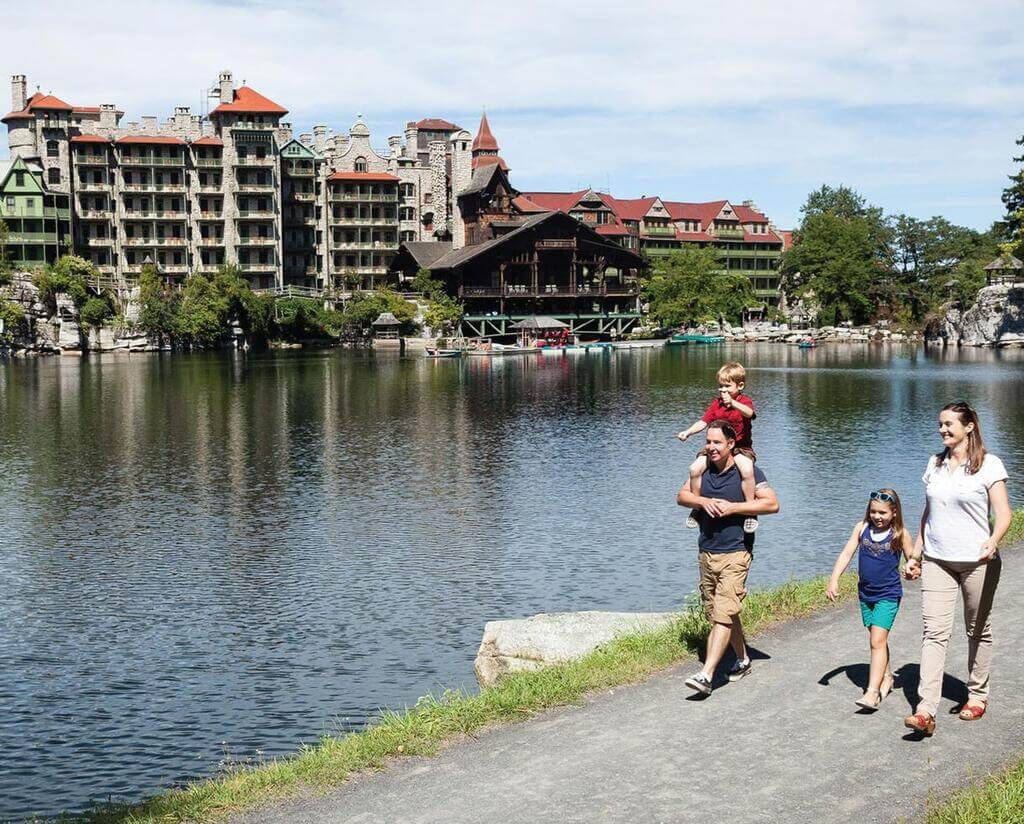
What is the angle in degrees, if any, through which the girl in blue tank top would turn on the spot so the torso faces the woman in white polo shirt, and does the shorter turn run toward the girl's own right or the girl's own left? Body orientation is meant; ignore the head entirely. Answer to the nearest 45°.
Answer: approximately 90° to the girl's own left

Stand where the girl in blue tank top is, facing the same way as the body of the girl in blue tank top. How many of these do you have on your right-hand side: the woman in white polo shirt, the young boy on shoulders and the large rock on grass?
2

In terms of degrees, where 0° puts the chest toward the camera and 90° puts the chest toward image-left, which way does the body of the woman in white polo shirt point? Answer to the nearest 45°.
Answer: approximately 45°

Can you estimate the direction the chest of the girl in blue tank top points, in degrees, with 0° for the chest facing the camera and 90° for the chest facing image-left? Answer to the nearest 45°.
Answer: approximately 45°

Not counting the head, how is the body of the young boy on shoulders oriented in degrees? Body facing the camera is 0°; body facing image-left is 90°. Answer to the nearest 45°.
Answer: approximately 45°

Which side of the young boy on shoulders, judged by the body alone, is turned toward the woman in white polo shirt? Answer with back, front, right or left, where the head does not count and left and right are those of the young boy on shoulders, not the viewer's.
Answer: left
